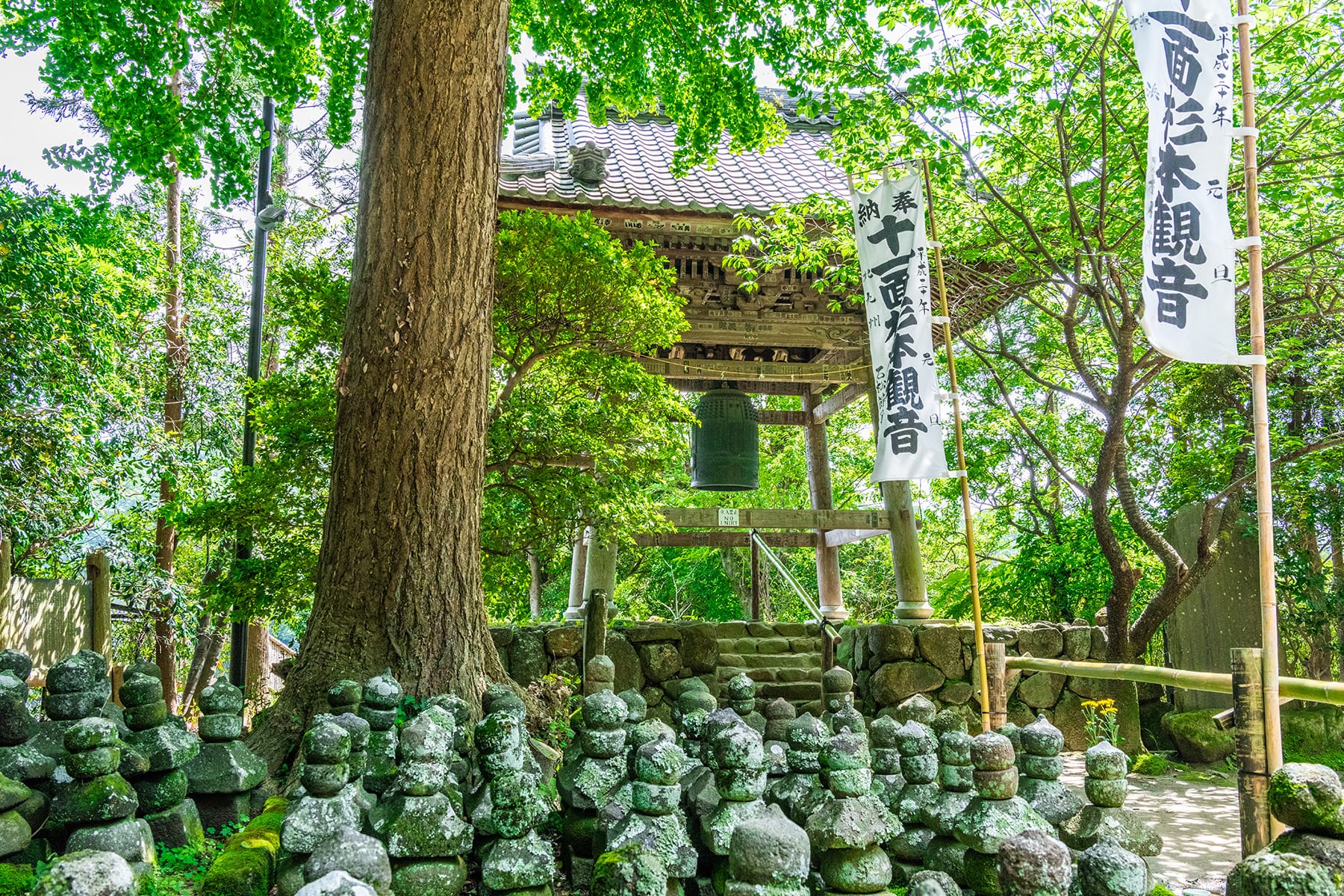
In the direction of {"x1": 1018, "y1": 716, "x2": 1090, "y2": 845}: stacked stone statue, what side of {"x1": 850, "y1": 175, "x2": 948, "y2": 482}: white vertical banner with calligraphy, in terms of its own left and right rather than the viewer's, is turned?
front

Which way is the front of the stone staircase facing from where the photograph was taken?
facing the viewer

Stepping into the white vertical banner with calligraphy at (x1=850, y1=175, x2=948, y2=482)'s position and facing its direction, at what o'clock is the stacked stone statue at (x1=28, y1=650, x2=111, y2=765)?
The stacked stone statue is roughly at 1 o'clock from the white vertical banner with calligraphy.

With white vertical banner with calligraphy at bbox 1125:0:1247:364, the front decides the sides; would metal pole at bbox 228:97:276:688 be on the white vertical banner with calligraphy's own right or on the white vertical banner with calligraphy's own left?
on the white vertical banner with calligraphy's own right

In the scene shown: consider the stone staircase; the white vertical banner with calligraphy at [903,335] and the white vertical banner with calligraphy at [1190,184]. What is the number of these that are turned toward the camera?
3

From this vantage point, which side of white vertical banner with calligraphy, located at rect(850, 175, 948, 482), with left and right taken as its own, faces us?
front

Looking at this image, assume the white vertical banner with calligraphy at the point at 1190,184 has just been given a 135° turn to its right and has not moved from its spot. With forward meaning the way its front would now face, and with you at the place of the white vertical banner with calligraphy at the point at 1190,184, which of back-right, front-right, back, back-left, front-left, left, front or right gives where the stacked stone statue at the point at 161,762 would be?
left

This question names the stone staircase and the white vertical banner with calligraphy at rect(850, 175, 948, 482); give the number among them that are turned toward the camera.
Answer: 2

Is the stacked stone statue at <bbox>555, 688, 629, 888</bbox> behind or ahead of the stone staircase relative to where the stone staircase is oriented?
ahead

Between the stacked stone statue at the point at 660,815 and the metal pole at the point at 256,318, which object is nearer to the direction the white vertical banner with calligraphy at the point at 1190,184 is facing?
the stacked stone statue

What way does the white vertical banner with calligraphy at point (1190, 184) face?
toward the camera
